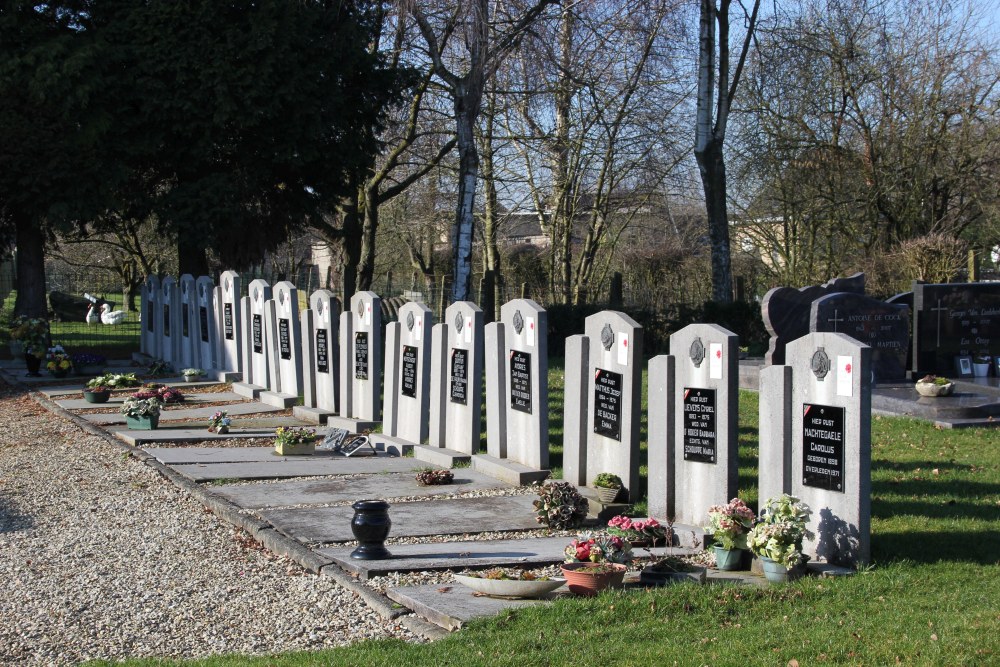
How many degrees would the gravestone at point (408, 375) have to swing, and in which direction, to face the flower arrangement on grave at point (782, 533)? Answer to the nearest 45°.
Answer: approximately 45° to its left

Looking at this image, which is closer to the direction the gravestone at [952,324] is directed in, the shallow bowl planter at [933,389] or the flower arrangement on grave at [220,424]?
the shallow bowl planter

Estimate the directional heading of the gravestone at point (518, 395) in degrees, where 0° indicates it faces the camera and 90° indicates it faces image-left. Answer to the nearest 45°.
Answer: approximately 45°

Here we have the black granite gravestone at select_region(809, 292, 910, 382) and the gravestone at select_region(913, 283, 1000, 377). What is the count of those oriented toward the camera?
2

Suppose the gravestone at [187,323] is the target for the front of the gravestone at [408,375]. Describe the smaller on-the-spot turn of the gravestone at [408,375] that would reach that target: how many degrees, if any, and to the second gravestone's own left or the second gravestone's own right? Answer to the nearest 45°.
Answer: approximately 90° to the second gravestone's own right

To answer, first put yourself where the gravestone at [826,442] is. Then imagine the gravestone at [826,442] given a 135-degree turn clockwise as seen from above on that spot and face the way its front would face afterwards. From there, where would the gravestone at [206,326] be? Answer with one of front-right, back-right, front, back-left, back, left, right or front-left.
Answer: front-left

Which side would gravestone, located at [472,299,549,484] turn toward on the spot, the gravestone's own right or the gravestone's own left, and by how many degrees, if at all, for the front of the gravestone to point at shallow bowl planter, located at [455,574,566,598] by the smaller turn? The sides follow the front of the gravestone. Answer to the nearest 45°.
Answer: approximately 45° to the gravestone's own left

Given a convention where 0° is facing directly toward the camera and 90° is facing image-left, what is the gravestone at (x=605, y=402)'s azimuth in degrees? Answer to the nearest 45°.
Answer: approximately 45°

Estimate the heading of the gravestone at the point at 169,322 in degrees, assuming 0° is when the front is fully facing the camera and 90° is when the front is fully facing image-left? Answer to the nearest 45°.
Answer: approximately 45°

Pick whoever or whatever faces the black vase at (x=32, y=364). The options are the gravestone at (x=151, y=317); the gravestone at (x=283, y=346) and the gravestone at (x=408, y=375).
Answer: the gravestone at (x=151, y=317)

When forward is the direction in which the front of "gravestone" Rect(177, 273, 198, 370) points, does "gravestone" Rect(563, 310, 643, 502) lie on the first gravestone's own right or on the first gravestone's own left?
on the first gravestone's own left
